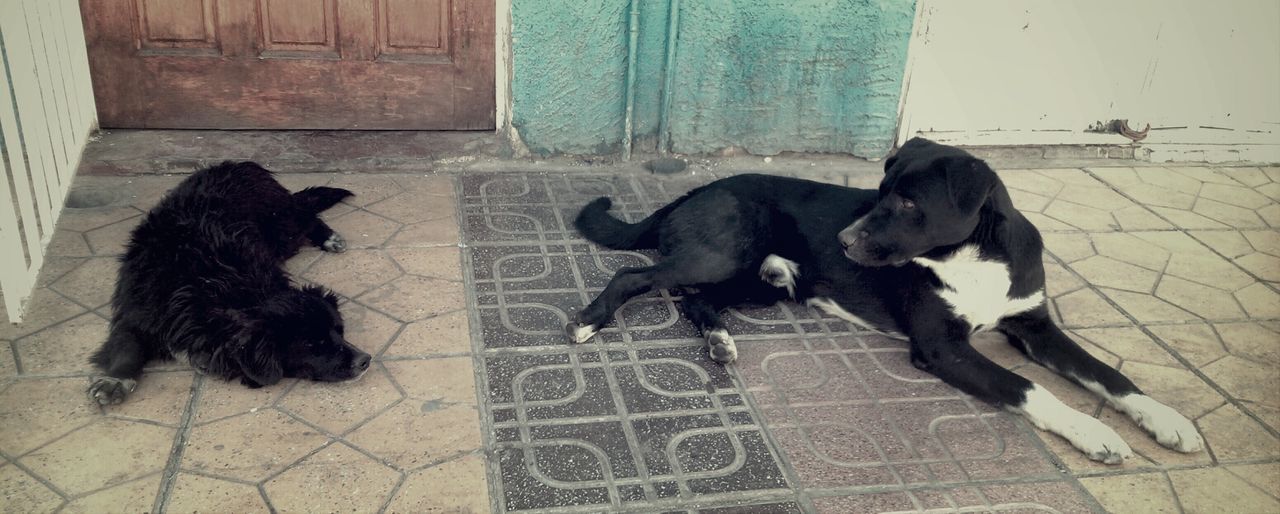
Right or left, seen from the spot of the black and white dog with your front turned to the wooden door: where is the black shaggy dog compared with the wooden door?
left

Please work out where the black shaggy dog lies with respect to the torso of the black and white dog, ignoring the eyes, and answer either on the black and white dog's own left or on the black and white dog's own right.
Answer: on the black and white dog's own right

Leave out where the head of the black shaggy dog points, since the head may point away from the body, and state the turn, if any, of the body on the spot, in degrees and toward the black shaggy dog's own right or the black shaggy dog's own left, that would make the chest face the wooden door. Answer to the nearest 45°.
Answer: approximately 135° to the black shaggy dog's own left

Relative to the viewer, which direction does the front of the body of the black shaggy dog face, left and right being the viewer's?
facing the viewer and to the right of the viewer

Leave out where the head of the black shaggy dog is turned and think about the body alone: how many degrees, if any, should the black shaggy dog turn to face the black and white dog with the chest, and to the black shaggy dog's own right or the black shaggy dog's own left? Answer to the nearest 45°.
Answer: approximately 45° to the black shaggy dog's own left

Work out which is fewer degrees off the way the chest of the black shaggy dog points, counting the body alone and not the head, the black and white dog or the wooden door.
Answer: the black and white dog

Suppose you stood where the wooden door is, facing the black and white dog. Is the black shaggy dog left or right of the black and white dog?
right

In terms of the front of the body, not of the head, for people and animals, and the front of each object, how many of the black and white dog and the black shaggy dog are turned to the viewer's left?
0
